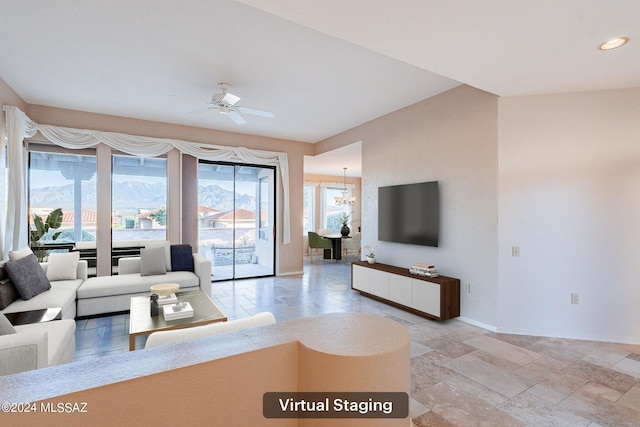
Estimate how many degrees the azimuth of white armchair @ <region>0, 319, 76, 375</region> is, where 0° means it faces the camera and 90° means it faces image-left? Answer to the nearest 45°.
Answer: approximately 315°

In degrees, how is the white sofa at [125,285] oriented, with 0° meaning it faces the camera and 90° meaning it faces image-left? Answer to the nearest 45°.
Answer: approximately 0°

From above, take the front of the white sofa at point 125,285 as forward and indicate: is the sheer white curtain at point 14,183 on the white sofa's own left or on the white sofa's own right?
on the white sofa's own right

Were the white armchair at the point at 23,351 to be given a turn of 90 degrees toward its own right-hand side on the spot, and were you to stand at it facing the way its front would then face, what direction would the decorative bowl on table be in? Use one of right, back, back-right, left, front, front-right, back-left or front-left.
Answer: back

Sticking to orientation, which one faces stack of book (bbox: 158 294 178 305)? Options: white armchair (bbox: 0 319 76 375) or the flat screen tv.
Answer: the flat screen tv

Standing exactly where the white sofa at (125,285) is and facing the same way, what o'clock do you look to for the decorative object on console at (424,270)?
The decorative object on console is roughly at 10 o'clock from the white sofa.

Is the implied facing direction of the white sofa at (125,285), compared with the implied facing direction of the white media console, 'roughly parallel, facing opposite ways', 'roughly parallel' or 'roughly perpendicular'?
roughly perpendicular

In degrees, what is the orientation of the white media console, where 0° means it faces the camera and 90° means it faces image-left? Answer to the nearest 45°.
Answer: approximately 45°

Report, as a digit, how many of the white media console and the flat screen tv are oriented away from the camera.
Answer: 0

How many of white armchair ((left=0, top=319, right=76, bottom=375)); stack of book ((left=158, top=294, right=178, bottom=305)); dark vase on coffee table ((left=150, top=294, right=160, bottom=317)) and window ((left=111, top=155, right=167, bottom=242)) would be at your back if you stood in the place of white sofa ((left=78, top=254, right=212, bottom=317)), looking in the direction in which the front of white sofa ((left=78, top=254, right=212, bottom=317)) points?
1

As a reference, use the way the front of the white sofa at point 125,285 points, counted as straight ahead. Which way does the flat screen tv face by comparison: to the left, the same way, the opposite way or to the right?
to the right

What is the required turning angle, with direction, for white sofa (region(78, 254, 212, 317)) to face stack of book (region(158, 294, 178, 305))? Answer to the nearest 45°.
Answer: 0° — it already faces it

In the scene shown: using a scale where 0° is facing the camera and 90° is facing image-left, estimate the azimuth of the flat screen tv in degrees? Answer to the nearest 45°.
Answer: approximately 45°

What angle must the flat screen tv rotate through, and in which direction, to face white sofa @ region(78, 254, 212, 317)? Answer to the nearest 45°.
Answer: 0° — it already faces it

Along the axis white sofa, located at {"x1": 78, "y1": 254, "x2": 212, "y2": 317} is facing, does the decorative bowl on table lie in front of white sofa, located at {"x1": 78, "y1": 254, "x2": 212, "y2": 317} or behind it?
in front

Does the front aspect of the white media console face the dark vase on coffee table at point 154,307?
yes

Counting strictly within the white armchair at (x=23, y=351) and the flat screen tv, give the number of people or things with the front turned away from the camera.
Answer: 0

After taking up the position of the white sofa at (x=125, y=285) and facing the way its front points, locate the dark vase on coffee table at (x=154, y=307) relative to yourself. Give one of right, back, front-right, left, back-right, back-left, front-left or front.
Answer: front

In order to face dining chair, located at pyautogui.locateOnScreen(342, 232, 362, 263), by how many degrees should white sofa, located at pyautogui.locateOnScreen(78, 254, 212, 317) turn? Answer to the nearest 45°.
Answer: approximately 135° to its left
